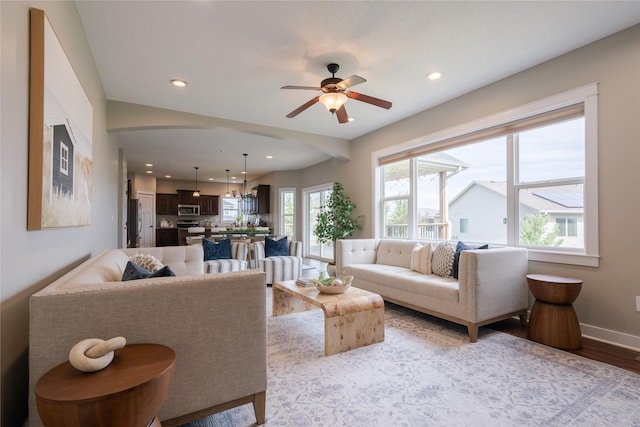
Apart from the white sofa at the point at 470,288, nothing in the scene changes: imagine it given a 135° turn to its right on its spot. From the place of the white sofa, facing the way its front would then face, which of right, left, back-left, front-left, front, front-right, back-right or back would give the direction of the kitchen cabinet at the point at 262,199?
front-left

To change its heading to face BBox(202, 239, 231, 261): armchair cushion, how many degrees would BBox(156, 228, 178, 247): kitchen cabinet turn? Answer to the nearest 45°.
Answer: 0° — it already faces it

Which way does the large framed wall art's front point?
to the viewer's right

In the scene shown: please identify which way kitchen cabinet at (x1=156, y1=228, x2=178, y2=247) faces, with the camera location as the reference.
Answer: facing the viewer

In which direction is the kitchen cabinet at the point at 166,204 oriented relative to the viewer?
toward the camera

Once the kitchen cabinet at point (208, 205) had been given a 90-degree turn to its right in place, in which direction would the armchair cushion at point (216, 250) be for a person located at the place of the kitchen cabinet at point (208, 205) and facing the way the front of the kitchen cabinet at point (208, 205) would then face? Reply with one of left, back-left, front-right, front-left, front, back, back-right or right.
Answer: left

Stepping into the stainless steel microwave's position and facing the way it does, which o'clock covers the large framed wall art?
The large framed wall art is roughly at 12 o'clock from the stainless steel microwave.

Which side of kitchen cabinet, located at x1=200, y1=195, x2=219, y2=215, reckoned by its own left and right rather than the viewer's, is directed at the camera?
front

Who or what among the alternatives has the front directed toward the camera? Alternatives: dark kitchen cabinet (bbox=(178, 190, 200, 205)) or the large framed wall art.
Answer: the dark kitchen cabinet

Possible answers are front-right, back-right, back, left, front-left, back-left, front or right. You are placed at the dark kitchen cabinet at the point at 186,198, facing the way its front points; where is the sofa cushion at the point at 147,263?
front

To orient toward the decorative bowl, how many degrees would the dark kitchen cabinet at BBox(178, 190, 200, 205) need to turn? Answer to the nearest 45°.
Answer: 0° — it already faces it

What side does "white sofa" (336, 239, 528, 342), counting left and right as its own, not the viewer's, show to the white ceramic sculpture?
front

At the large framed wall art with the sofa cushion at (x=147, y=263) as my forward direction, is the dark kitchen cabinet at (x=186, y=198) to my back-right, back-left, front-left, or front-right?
front-left

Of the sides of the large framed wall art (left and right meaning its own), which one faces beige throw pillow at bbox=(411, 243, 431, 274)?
front

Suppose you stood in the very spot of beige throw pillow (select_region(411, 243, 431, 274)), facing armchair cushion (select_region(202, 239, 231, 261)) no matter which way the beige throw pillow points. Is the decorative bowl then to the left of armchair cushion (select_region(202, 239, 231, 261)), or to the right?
left

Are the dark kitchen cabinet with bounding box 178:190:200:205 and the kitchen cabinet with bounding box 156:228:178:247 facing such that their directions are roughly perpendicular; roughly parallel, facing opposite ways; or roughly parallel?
roughly parallel
